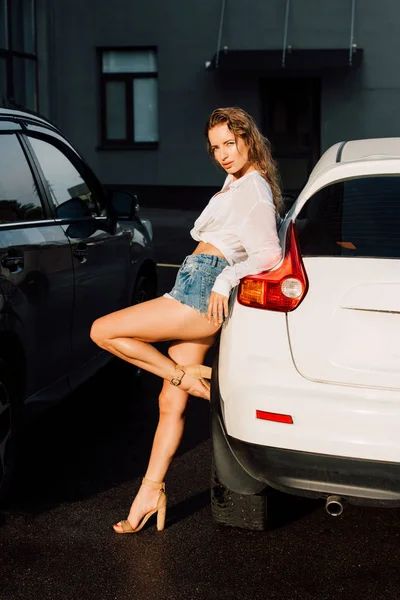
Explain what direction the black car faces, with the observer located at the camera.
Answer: facing away from the viewer and to the right of the viewer

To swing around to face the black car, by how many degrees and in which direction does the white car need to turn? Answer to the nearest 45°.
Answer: approximately 45° to its left

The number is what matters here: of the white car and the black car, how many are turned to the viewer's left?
0

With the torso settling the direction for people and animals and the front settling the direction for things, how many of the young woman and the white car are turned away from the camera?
1

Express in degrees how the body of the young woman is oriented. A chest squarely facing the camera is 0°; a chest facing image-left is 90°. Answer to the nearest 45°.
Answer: approximately 90°

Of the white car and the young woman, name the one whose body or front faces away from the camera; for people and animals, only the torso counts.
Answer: the white car

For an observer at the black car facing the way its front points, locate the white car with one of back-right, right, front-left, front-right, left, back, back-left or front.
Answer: right

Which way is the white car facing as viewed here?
away from the camera
